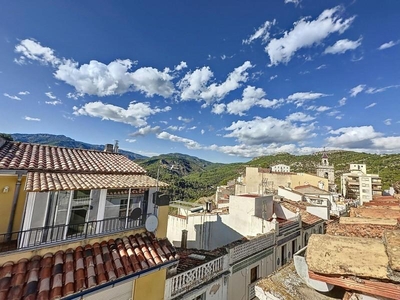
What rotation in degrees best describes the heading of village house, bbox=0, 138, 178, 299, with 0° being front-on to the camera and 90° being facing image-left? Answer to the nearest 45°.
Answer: approximately 315°
